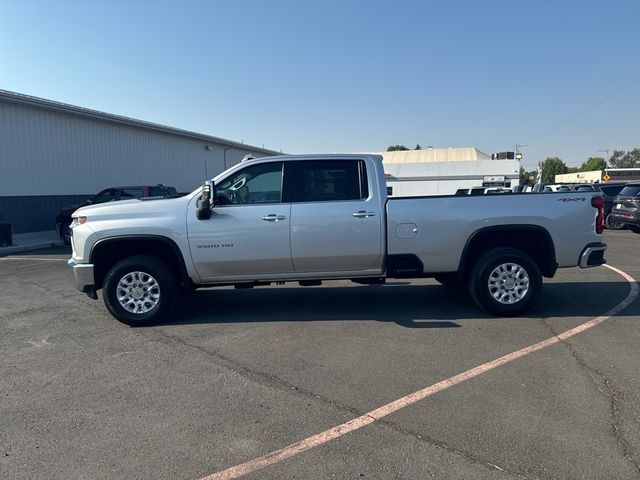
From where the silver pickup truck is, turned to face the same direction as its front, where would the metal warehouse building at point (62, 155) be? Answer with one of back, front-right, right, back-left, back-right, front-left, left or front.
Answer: front-right

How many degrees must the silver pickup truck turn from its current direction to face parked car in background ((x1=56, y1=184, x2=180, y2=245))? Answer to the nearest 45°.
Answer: approximately 45° to its right

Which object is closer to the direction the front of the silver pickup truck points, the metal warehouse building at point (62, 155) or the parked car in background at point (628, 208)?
the metal warehouse building

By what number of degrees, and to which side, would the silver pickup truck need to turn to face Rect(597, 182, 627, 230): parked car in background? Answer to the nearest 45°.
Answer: approximately 135° to its right

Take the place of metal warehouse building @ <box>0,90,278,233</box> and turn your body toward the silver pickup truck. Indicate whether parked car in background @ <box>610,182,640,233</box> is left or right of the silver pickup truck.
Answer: left

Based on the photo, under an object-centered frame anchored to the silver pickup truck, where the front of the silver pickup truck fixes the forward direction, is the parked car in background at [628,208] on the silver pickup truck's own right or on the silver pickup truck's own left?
on the silver pickup truck's own right

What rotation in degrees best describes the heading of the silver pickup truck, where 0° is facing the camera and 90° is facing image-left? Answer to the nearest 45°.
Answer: approximately 90°

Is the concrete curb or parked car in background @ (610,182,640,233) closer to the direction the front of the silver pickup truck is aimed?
the concrete curb

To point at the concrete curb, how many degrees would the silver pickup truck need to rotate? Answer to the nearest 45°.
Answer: approximately 45° to its right
